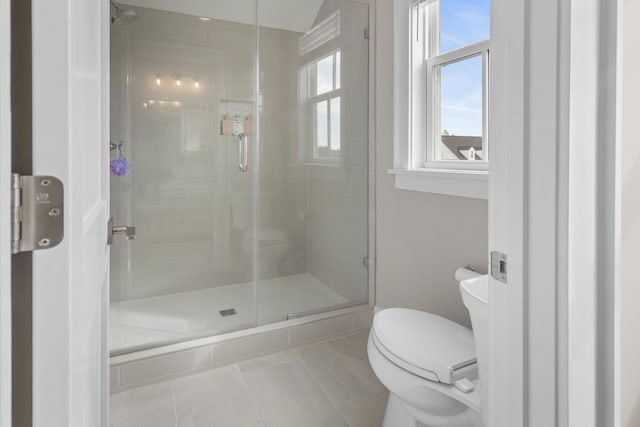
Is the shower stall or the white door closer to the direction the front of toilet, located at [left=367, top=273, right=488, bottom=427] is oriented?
the shower stall

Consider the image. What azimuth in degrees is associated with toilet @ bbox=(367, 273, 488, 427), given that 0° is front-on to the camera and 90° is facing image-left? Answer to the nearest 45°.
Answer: approximately 135°

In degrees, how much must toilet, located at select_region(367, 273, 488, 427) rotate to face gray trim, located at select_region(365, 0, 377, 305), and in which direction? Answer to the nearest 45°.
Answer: approximately 45° to its right
